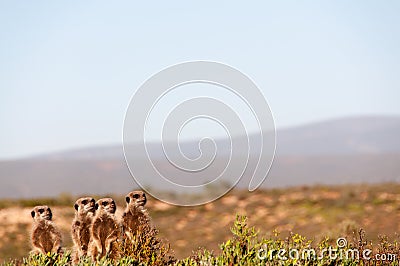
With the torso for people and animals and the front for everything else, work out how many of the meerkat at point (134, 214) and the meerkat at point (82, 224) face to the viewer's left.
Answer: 0

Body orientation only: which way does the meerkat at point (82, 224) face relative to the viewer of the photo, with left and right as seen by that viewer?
facing the viewer and to the right of the viewer

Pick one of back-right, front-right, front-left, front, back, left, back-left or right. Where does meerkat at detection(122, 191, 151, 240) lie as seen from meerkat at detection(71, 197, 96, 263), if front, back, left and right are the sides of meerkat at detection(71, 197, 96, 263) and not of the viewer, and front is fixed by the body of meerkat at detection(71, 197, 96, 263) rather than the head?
front-left
